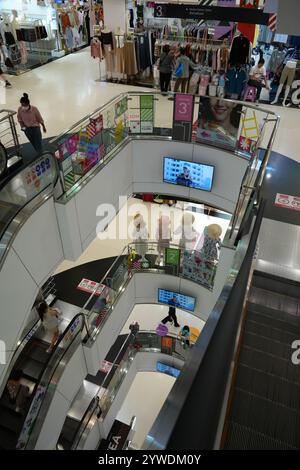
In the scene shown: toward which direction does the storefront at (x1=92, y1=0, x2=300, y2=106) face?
toward the camera

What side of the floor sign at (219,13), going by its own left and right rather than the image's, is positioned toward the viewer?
front

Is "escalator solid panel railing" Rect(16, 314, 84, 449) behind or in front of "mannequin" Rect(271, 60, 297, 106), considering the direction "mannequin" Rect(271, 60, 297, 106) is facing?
in front

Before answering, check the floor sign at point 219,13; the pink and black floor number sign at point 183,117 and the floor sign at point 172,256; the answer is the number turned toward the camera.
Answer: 3

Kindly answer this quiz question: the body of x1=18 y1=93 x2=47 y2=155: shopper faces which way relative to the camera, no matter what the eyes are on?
toward the camera

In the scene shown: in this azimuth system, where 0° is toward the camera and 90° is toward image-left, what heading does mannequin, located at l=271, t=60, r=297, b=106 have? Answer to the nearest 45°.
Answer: approximately 45°

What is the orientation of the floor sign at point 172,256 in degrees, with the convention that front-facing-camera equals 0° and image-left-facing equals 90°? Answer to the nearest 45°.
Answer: approximately 0°
